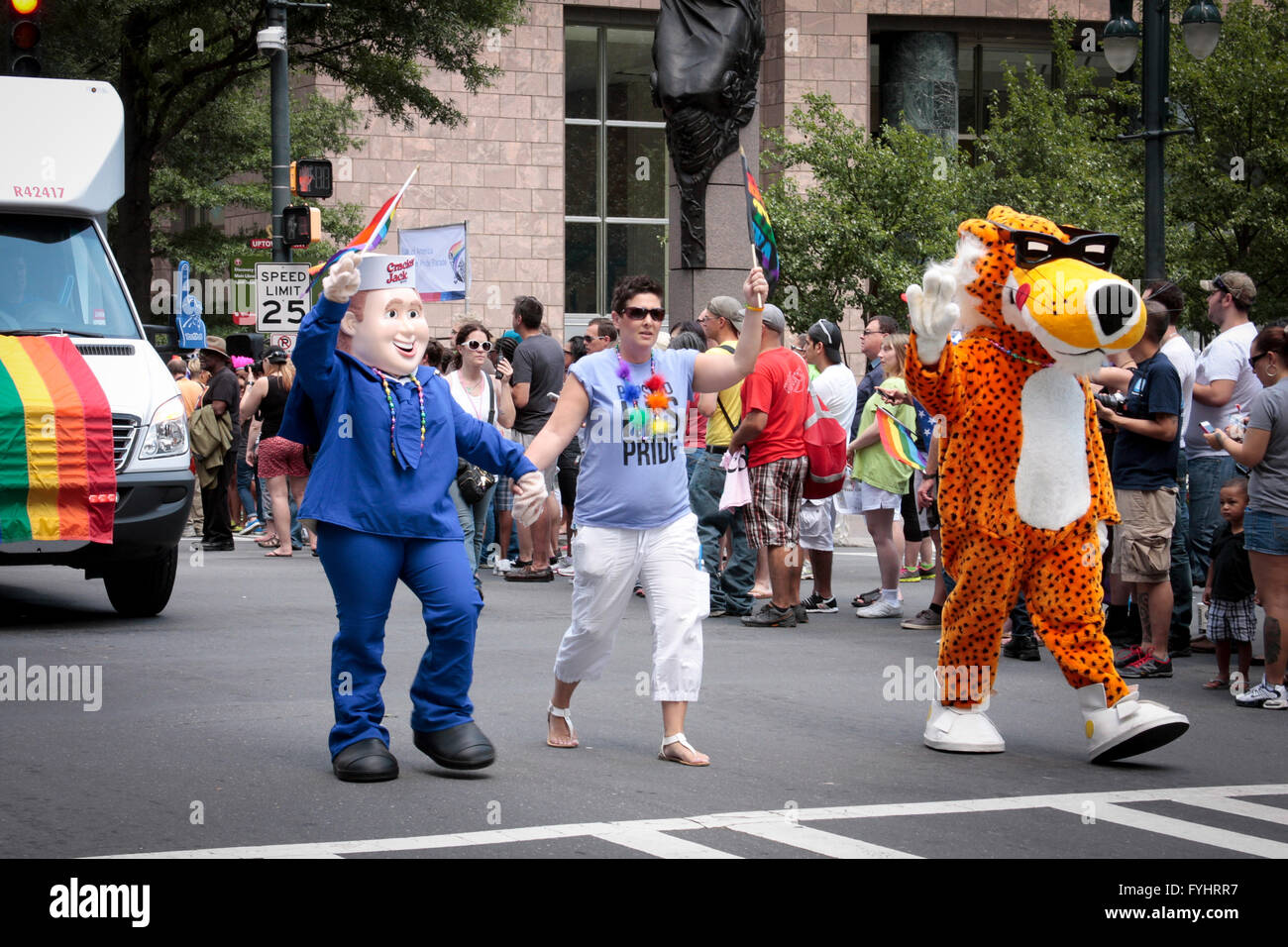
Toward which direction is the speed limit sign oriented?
toward the camera

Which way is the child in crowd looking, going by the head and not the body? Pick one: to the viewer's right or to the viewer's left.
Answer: to the viewer's left

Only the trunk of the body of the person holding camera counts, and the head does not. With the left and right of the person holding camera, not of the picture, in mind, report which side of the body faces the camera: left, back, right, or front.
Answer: left

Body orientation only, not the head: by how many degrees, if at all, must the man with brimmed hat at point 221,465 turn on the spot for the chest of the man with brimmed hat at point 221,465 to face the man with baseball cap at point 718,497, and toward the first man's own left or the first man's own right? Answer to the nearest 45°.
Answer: approximately 135° to the first man's own left

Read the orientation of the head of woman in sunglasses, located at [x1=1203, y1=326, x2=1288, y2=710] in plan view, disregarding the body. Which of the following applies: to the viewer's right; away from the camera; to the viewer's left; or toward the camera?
to the viewer's left

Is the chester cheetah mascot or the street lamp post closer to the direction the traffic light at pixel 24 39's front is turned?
the chester cheetah mascot

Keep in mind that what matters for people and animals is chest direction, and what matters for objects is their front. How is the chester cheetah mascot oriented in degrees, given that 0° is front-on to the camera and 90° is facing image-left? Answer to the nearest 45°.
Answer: approximately 315°

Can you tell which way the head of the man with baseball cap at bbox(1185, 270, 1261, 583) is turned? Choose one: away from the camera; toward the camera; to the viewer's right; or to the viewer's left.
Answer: to the viewer's left

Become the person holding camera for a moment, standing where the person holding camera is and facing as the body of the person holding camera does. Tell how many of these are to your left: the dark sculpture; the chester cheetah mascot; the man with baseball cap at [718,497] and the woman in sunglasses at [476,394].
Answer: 1

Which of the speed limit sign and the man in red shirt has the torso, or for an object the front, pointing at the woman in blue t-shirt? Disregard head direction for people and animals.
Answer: the speed limit sign

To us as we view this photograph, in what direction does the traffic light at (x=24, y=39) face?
facing the viewer

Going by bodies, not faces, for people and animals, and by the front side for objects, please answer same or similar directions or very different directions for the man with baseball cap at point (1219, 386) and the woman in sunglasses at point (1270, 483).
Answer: same or similar directions

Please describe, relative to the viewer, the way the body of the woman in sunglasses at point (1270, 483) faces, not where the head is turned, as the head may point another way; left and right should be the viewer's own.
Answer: facing to the left of the viewer
